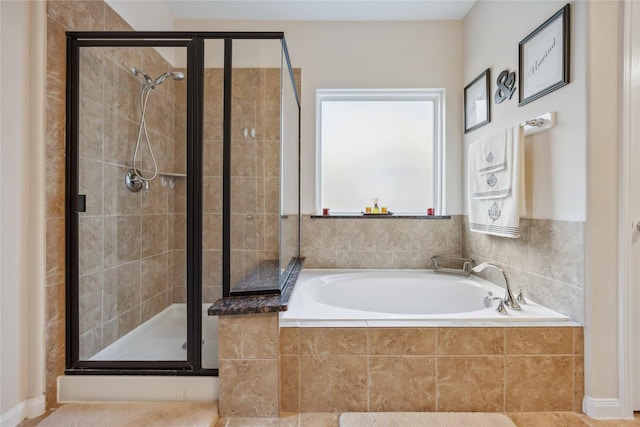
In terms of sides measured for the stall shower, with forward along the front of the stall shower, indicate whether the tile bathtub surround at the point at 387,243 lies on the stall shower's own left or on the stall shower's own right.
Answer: on the stall shower's own left

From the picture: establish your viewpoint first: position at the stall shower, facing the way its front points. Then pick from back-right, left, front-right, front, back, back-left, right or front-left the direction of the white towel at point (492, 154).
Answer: left

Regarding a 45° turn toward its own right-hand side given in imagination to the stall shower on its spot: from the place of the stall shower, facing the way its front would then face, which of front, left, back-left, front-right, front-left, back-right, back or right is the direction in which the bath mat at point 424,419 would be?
left

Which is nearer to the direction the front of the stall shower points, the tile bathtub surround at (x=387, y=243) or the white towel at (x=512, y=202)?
the white towel

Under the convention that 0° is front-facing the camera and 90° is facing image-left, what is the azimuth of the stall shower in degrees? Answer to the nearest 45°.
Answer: approximately 0°

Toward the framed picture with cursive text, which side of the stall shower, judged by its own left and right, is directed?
left

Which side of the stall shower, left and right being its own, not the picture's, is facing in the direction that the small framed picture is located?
left
